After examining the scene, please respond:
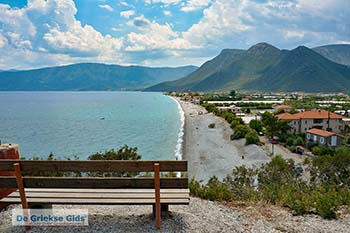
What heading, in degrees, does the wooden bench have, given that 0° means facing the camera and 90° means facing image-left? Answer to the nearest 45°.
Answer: approximately 180°

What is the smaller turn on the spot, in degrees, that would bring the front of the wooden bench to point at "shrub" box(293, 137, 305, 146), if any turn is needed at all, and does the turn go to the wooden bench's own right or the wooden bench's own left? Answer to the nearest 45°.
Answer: approximately 45° to the wooden bench's own right

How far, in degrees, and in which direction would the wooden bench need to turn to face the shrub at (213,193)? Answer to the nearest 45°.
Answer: approximately 45° to its right

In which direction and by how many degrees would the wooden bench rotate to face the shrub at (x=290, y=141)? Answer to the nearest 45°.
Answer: approximately 45° to its right

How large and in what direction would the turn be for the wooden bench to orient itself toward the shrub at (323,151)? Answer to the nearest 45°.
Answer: approximately 45° to its right

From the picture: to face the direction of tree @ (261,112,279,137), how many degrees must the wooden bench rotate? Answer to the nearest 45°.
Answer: approximately 45° to its right
